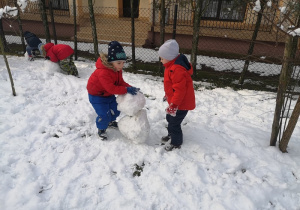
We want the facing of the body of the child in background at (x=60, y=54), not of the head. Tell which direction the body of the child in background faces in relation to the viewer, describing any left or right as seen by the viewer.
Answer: facing to the left of the viewer

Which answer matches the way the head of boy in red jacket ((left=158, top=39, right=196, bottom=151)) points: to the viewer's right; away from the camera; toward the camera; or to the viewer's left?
to the viewer's left

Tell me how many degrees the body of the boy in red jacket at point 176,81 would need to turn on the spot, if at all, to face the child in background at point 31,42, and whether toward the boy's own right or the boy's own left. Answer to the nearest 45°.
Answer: approximately 45° to the boy's own right

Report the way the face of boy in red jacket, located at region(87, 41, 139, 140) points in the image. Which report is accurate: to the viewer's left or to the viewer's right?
to the viewer's right

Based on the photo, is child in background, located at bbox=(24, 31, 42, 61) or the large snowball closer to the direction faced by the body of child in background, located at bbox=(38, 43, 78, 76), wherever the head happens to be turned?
the child in background

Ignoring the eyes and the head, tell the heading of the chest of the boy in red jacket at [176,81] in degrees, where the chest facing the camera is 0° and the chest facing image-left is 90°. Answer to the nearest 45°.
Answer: approximately 90°

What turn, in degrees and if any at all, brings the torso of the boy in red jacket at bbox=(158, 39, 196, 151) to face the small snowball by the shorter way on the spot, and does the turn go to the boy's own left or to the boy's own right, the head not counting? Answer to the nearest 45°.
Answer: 0° — they already face it

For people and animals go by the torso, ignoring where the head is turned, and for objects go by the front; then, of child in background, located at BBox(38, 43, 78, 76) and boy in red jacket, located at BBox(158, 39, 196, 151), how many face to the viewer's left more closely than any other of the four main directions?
2

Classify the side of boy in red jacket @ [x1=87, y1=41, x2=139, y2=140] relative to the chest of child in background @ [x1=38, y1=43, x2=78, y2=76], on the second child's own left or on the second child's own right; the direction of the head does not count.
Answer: on the second child's own left

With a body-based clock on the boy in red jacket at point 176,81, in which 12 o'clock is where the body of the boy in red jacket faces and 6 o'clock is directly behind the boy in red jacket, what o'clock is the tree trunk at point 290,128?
The tree trunk is roughly at 6 o'clock from the boy in red jacket.

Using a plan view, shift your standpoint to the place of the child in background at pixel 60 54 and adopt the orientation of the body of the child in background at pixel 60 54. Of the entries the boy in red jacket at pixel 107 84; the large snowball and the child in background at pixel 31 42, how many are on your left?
2
